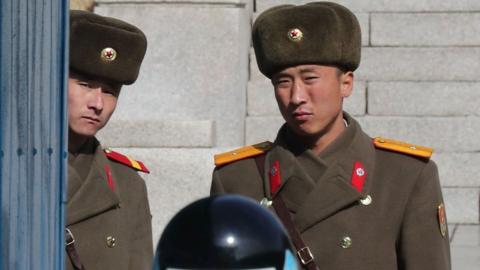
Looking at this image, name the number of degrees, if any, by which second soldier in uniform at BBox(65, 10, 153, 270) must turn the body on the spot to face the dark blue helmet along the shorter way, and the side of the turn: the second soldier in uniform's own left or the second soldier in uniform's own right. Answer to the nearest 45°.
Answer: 0° — they already face it

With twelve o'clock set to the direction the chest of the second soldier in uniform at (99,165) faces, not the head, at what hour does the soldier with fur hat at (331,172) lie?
The soldier with fur hat is roughly at 10 o'clock from the second soldier in uniform.

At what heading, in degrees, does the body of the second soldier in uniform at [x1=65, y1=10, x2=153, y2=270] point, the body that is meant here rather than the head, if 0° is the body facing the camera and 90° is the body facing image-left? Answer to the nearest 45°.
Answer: approximately 0°

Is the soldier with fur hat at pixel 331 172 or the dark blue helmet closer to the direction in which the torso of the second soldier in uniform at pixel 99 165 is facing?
the dark blue helmet
